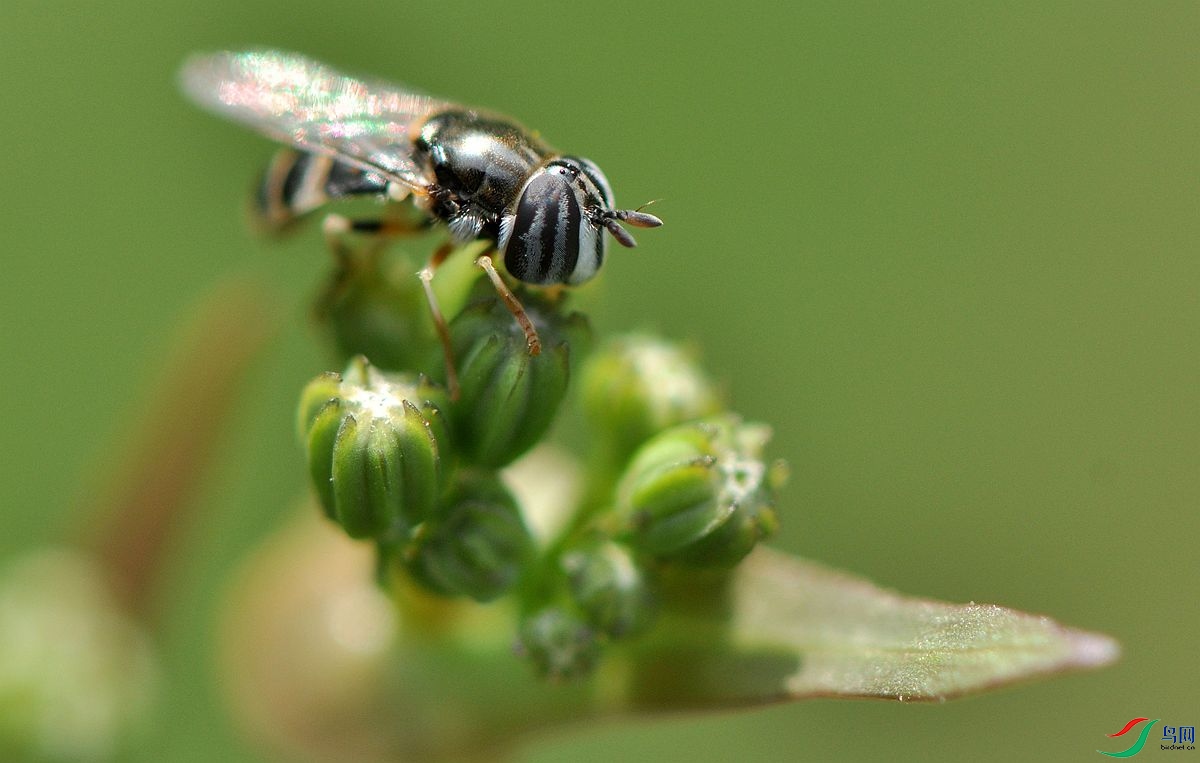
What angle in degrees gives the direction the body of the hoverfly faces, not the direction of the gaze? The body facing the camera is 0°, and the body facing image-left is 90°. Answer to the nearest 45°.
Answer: approximately 315°
